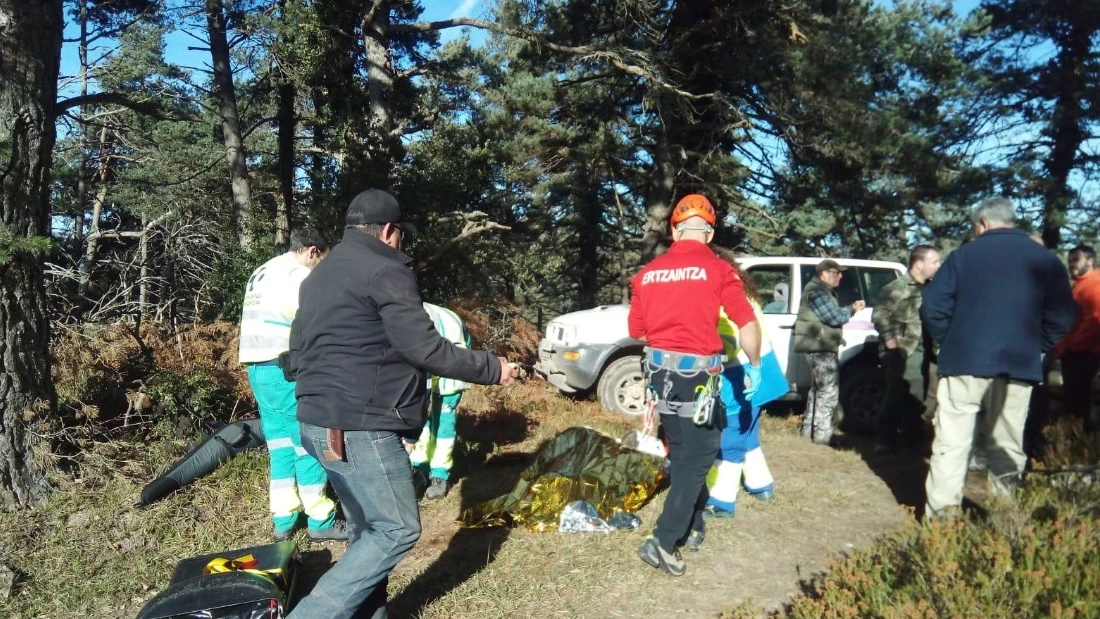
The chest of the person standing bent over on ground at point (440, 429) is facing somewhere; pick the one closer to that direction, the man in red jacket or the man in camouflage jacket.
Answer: the man in red jacket

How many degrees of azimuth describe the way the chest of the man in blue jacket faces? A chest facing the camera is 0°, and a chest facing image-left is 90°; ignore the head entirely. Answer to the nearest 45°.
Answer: approximately 180°

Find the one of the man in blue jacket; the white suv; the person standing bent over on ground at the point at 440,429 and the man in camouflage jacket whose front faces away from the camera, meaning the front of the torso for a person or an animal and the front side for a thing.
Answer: the man in blue jacket

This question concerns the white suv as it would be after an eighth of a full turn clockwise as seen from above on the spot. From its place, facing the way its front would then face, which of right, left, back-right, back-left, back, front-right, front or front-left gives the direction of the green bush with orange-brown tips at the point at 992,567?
back-left

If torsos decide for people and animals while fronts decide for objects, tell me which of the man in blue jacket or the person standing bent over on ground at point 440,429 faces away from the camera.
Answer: the man in blue jacket

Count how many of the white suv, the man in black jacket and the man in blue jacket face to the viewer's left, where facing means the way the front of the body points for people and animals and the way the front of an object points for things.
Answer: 1

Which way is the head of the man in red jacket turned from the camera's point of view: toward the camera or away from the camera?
away from the camera

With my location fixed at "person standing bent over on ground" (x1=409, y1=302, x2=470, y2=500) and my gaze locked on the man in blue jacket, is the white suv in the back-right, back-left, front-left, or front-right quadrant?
front-left

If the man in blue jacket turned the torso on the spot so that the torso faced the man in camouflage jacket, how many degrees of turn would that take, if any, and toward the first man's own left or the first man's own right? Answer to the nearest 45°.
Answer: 0° — they already face them

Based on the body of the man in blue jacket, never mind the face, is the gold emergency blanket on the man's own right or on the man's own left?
on the man's own left

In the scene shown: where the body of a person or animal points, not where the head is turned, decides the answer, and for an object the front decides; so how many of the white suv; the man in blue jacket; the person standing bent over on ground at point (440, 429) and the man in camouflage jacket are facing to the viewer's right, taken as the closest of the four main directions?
1
